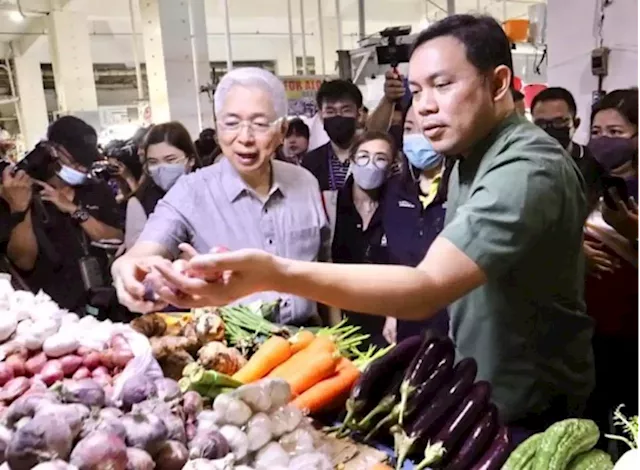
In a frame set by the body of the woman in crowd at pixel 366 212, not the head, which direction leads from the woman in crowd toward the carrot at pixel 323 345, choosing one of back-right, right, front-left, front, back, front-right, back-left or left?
front

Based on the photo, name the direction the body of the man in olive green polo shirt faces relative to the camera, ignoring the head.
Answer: to the viewer's left

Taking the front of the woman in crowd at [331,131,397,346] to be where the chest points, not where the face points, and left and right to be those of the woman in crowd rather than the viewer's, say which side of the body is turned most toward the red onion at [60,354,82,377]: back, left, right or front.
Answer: front

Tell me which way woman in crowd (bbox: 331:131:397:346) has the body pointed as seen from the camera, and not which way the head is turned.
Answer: toward the camera

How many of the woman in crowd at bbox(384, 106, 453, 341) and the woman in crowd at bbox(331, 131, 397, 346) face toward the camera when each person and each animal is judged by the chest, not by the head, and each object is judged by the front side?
2

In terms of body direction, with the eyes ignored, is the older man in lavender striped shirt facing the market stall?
yes

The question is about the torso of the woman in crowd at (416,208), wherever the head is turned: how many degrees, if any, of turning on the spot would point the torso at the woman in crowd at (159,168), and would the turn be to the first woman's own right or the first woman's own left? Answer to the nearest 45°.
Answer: approximately 135° to the first woman's own right

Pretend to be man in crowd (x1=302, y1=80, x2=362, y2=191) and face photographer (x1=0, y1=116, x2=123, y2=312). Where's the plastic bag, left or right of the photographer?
left

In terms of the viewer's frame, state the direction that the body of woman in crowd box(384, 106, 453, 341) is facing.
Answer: toward the camera

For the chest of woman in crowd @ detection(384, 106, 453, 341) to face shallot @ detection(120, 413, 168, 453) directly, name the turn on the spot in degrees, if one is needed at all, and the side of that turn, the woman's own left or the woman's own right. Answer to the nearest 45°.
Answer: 0° — they already face it

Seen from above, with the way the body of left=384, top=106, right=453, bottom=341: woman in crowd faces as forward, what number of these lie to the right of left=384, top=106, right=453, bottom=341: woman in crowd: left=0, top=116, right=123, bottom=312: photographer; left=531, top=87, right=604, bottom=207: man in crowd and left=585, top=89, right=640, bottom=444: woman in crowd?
1

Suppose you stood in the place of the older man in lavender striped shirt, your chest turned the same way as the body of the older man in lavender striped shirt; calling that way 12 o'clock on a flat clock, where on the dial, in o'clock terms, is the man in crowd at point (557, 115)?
The man in crowd is roughly at 8 o'clock from the older man in lavender striped shirt.

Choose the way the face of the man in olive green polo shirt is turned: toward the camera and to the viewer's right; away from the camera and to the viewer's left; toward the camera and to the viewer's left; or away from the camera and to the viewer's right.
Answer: toward the camera and to the viewer's left
